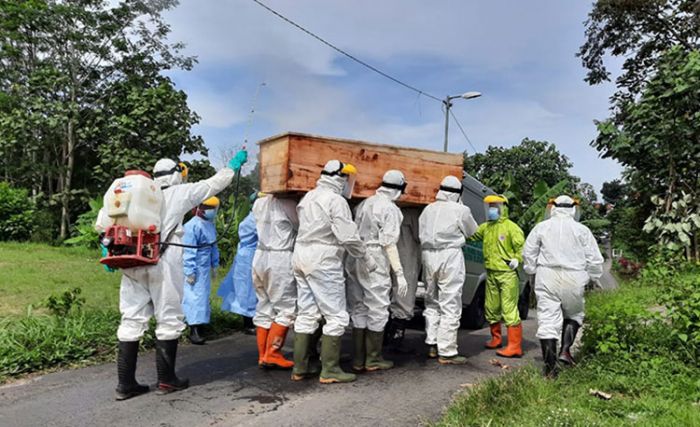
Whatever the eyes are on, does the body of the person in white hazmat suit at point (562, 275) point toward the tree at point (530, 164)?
yes

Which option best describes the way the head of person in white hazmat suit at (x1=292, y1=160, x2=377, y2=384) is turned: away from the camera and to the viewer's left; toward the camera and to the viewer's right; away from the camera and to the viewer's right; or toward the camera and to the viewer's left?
away from the camera and to the viewer's right

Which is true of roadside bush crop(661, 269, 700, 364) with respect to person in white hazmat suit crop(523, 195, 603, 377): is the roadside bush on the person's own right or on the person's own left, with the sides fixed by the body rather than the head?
on the person's own right

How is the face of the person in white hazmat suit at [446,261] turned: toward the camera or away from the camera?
away from the camera

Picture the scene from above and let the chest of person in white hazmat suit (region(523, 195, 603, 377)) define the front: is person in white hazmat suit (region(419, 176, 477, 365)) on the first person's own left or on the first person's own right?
on the first person's own left

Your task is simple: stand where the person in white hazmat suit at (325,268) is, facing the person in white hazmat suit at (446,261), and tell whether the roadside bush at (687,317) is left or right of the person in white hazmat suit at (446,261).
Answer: right

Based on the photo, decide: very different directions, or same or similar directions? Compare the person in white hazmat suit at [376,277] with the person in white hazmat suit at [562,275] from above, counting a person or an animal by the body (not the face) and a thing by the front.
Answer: same or similar directions

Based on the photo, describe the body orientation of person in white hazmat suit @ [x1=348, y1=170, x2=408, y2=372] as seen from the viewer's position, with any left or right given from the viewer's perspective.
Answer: facing away from the viewer and to the right of the viewer

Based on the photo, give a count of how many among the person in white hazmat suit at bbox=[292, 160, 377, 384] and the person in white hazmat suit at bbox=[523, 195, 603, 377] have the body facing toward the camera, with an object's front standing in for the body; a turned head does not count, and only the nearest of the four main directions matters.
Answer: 0

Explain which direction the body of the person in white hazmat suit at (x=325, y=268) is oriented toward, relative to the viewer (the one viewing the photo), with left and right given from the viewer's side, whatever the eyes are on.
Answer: facing away from the viewer and to the right of the viewer

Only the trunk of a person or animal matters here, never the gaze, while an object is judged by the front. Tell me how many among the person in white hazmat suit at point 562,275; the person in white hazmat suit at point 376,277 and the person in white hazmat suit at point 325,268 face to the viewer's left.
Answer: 0

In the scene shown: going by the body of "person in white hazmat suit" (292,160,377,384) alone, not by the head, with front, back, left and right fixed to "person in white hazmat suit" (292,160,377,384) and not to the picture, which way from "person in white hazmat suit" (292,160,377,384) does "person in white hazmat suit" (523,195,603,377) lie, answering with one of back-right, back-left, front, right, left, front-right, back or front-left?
front-right

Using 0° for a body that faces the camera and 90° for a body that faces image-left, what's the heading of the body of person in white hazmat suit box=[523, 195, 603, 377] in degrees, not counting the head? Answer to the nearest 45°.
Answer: approximately 180°

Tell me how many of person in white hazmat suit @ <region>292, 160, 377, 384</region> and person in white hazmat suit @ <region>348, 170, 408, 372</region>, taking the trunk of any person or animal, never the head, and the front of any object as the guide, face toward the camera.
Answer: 0
